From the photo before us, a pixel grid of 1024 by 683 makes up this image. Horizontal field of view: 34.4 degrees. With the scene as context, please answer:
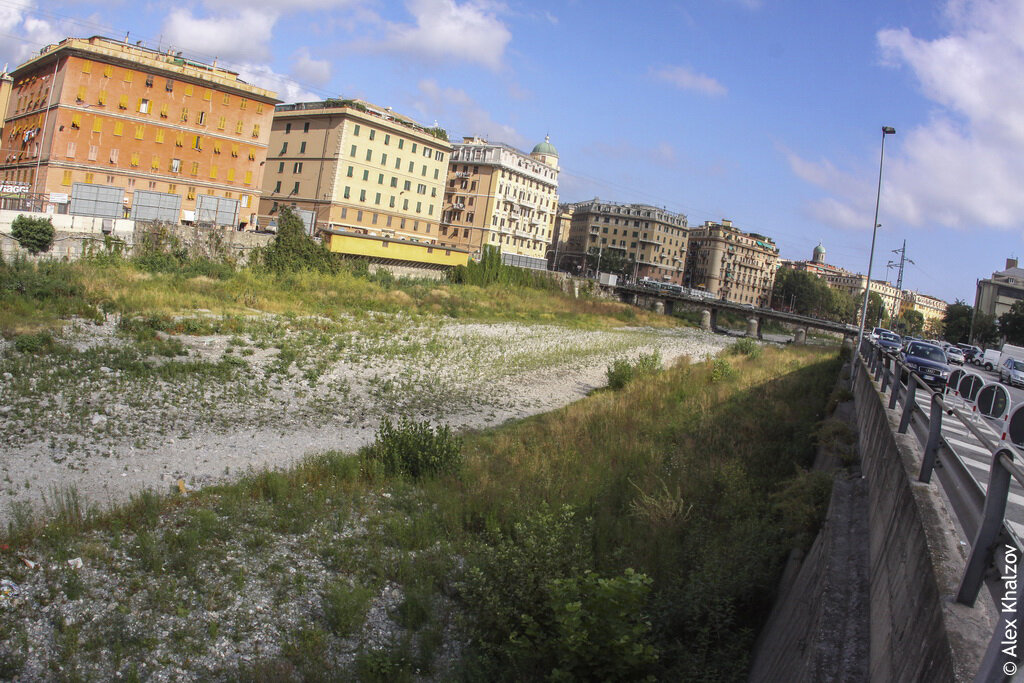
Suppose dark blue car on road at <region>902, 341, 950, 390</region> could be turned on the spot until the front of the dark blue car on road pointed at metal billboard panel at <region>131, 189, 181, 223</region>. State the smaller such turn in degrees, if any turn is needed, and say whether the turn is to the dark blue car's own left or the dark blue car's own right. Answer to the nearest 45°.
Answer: approximately 90° to the dark blue car's own right

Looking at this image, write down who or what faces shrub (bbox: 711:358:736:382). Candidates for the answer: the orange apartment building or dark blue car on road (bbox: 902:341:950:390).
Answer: the orange apartment building

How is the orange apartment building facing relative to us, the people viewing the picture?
facing the viewer and to the right of the viewer

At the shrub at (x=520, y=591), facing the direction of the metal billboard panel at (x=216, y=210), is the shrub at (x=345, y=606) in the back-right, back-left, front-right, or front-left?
front-left

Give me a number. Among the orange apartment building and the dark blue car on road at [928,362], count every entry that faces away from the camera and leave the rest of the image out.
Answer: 0

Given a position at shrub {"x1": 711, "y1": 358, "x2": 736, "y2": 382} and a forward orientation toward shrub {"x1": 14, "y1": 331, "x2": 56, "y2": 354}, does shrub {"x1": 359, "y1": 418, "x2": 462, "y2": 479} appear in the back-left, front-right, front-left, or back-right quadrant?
front-left

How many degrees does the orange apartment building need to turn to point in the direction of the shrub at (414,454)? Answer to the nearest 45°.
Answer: approximately 45° to its right

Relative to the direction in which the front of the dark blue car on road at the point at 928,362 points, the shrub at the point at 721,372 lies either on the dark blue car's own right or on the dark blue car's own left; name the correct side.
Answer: on the dark blue car's own right

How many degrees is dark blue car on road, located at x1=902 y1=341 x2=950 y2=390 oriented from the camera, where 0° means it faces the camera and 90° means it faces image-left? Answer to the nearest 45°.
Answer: approximately 0°

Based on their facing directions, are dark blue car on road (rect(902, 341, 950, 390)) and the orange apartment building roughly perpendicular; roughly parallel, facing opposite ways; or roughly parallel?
roughly perpendicular

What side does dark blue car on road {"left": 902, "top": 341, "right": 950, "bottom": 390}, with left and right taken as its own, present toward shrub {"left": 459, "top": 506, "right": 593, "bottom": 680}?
front

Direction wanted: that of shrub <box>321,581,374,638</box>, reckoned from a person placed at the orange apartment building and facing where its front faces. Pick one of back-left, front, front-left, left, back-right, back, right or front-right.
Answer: front-right
